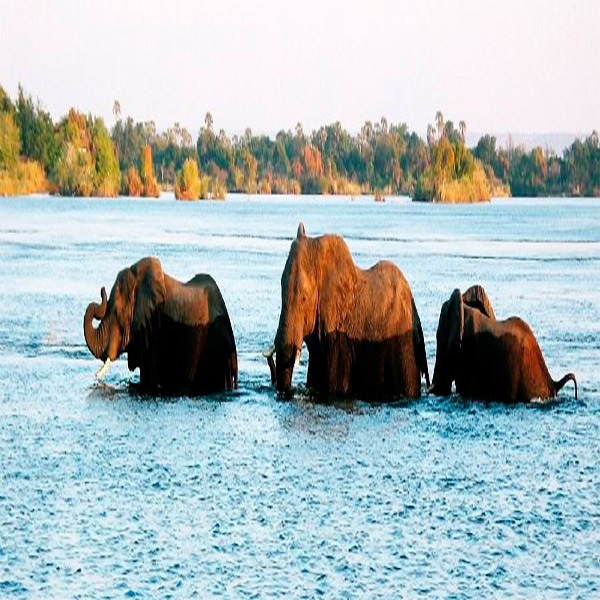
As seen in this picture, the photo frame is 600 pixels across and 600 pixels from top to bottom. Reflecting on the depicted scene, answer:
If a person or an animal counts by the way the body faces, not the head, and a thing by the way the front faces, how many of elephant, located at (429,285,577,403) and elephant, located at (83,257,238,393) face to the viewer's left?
2

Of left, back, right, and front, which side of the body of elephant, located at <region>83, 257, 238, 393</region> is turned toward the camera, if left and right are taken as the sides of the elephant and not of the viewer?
left

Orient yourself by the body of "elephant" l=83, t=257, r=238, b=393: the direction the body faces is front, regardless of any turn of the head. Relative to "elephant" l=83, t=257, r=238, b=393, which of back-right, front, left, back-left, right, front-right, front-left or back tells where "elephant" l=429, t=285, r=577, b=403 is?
back

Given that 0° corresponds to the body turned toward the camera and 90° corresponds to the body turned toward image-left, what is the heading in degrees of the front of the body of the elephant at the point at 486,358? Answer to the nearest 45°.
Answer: approximately 90°

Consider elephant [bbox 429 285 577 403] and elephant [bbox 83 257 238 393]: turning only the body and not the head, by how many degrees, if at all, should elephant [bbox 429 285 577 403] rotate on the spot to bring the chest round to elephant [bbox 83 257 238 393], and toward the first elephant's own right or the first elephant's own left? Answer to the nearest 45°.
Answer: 0° — it already faces it

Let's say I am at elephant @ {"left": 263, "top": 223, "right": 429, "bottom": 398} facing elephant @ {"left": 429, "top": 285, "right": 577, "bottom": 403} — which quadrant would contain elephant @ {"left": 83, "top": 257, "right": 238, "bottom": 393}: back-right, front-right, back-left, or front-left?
back-left

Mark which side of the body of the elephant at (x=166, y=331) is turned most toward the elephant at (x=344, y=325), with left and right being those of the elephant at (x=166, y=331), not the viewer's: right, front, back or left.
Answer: back

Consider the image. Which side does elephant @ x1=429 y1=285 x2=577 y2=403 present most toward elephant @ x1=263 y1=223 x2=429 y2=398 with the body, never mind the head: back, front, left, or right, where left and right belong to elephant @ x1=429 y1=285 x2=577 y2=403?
front
